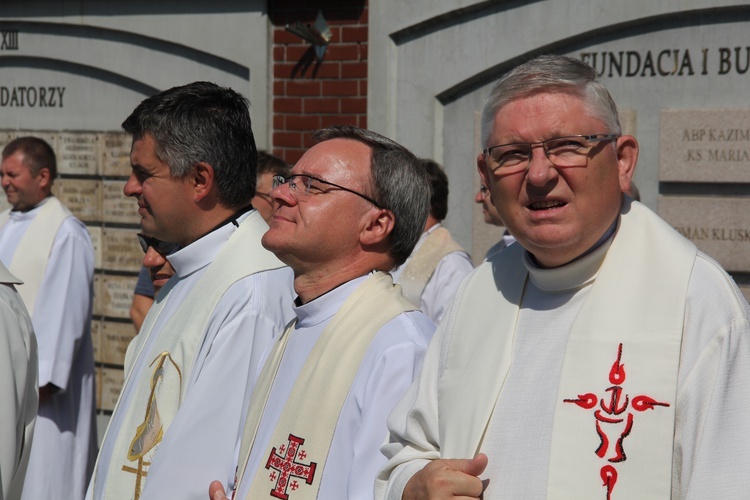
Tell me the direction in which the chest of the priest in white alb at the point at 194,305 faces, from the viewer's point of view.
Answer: to the viewer's left

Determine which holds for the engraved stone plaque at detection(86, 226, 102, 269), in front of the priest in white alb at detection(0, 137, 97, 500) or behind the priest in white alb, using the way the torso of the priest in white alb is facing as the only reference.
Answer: behind

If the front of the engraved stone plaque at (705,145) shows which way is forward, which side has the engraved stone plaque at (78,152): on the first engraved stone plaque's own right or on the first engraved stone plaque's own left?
on the first engraved stone plaque's own right

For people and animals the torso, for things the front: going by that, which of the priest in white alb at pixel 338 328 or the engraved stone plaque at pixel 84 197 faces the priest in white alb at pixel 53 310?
the engraved stone plaque

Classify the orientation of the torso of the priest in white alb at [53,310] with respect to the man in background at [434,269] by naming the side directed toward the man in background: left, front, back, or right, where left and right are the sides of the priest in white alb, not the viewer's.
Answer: left

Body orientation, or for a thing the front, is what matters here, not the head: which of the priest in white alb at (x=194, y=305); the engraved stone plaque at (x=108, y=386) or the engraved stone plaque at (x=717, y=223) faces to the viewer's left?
the priest in white alb

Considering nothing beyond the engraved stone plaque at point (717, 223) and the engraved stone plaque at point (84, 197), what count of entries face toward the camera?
2
